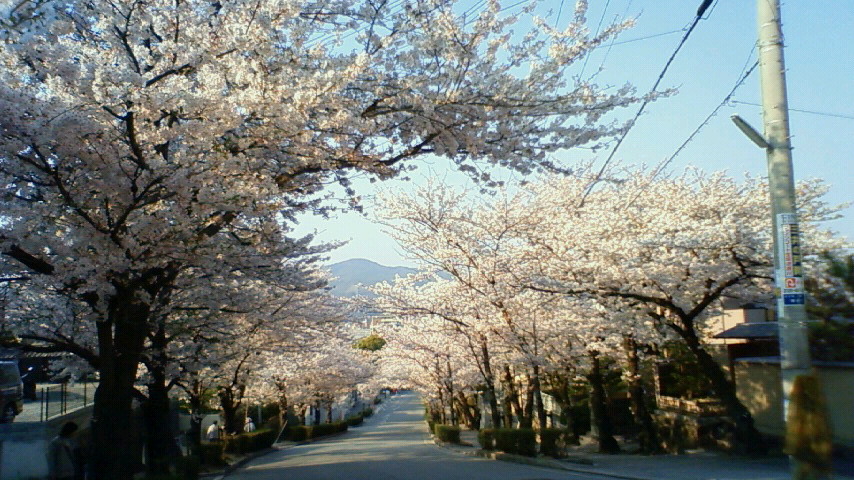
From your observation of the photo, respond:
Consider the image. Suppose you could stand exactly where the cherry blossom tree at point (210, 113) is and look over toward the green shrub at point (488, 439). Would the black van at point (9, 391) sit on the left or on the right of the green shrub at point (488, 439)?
left

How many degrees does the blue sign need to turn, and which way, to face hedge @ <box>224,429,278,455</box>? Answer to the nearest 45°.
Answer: approximately 135° to its right

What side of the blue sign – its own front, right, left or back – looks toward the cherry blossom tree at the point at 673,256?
back

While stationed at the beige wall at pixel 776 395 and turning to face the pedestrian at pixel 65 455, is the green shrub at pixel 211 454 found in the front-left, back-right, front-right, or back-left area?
front-right

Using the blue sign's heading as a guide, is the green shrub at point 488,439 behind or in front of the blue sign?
behind

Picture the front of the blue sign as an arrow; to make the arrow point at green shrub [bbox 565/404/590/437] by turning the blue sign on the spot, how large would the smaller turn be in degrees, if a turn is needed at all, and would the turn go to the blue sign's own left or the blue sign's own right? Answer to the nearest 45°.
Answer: approximately 180°

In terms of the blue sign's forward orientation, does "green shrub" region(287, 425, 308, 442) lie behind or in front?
behind

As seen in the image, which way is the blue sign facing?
toward the camera

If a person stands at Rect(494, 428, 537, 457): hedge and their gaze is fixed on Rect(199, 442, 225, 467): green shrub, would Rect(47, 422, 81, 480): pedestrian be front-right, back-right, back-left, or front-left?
front-left

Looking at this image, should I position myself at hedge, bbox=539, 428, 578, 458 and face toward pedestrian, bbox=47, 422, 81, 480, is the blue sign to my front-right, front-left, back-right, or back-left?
front-left

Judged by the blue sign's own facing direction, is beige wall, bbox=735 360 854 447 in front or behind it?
behind
